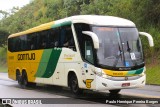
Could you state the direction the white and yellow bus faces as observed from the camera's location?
facing the viewer and to the right of the viewer
